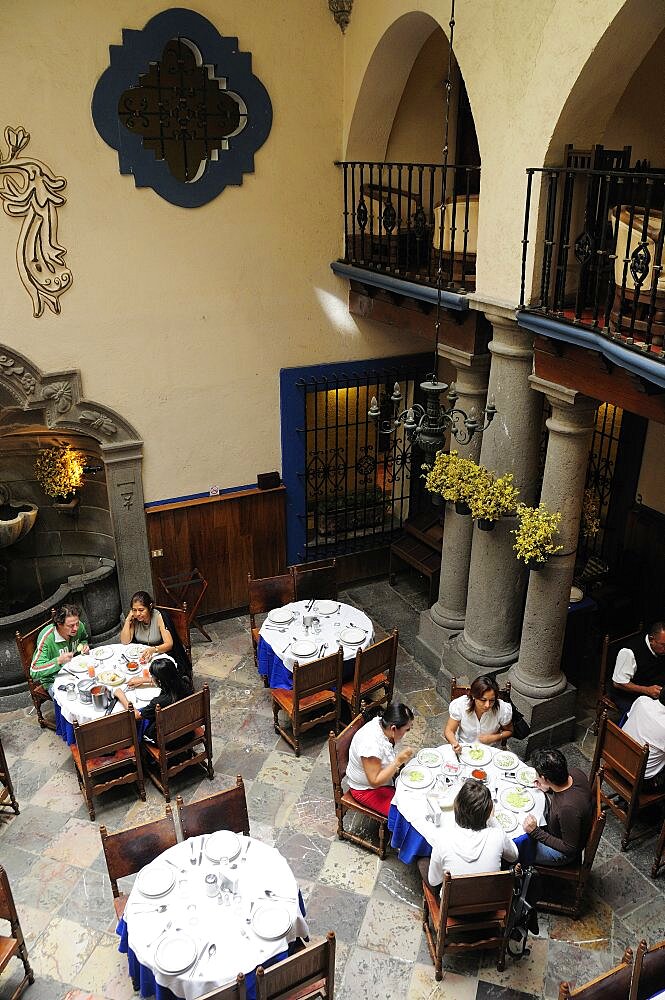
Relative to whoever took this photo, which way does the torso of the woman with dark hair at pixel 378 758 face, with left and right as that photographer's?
facing to the right of the viewer

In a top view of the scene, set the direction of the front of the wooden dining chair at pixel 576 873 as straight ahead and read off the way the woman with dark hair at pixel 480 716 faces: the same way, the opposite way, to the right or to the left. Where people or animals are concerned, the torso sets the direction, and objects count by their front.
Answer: to the left

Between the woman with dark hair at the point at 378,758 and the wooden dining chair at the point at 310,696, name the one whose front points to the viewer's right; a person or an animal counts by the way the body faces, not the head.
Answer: the woman with dark hair

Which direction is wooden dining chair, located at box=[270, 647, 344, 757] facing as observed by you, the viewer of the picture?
facing away from the viewer and to the left of the viewer

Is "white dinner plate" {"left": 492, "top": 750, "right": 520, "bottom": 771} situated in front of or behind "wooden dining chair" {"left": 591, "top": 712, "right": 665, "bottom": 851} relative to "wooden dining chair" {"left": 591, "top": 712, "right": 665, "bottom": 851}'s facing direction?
behind

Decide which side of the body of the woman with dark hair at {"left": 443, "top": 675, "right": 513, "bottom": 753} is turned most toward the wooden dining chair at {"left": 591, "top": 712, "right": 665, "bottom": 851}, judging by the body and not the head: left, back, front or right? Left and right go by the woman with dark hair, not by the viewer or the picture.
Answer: left

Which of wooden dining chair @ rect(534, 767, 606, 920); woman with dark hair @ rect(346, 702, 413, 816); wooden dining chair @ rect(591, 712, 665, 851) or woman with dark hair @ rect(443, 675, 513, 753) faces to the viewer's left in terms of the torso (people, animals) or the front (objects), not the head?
wooden dining chair @ rect(534, 767, 606, 920)

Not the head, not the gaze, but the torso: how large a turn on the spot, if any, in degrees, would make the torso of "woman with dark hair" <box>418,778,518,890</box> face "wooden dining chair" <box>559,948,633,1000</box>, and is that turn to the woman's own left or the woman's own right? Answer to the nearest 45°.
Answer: approximately 135° to the woman's own right

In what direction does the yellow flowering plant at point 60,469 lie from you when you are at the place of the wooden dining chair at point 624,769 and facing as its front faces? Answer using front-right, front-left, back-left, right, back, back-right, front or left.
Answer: back-left

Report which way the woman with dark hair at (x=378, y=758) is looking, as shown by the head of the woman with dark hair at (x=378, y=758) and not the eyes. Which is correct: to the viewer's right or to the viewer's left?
to the viewer's right
